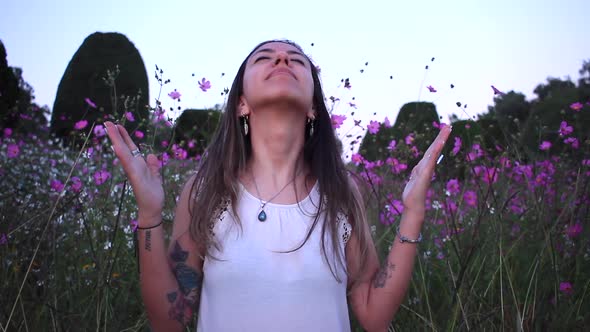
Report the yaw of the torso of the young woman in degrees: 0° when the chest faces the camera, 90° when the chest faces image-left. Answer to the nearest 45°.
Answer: approximately 0°

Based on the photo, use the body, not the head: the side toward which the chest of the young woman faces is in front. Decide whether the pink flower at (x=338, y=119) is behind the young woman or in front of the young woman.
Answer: behind

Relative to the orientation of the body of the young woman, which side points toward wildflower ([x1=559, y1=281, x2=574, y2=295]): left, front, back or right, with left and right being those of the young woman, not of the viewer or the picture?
left

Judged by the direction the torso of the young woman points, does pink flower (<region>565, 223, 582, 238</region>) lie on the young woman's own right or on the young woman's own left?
on the young woman's own left

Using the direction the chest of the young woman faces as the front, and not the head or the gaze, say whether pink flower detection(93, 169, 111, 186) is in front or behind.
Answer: behind
